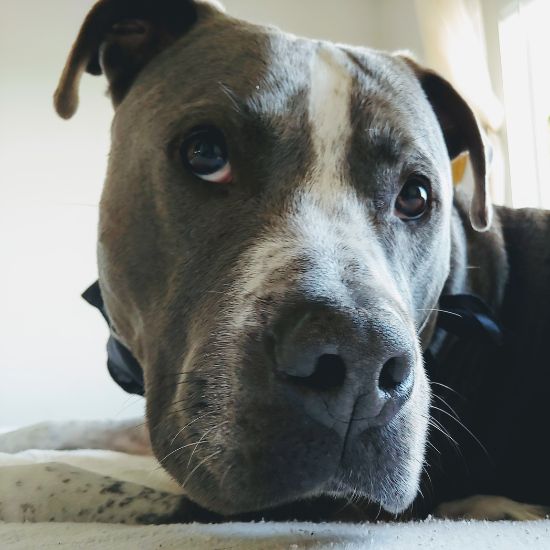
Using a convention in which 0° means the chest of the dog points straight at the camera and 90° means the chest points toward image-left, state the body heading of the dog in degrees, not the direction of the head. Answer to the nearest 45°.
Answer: approximately 0°
